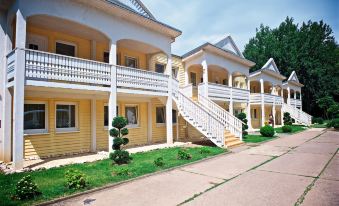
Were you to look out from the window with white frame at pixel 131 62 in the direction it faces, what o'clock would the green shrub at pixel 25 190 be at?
The green shrub is roughly at 2 o'clock from the window with white frame.

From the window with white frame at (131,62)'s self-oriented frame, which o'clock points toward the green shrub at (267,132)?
The green shrub is roughly at 10 o'clock from the window with white frame.

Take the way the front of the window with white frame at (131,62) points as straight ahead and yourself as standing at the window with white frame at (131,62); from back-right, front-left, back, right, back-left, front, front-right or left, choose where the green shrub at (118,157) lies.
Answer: front-right

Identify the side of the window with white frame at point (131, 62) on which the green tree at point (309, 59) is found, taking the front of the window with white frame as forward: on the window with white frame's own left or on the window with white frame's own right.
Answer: on the window with white frame's own left

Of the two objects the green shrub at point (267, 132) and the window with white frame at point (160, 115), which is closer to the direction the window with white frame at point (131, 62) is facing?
the green shrub

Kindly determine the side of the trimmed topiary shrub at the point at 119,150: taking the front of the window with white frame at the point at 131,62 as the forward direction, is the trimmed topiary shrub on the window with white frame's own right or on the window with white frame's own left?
on the window with white frame's own right

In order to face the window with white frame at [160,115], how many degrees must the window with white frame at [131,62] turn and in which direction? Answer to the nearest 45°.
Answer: approximately 90° to its left

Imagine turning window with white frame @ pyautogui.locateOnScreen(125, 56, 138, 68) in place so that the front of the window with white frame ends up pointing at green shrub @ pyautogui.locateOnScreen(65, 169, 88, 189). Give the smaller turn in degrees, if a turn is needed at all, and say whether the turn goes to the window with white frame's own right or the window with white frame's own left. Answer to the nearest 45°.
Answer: approximately 45° to the window with white frame's own right
